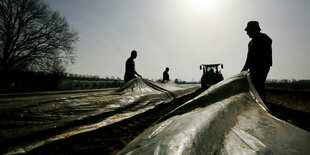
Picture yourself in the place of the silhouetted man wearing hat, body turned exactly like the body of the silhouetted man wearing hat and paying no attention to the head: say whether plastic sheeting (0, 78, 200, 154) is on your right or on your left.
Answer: on your left

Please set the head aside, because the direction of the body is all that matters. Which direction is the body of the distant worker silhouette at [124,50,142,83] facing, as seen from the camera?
to the viewer's right

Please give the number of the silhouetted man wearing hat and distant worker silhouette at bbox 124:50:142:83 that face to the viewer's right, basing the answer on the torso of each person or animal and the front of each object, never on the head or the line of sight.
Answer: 1

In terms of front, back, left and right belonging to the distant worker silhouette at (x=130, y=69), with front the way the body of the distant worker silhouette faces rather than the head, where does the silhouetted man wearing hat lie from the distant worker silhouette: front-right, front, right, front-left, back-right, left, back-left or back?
front-right

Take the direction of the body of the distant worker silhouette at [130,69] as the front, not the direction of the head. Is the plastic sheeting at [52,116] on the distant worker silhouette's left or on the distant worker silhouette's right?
on the distant worker silhouette's right

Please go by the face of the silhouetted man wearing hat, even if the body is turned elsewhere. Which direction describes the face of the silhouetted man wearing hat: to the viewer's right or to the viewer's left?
to the viewer's left

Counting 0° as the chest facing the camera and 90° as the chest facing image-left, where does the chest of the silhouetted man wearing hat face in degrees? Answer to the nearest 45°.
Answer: approximately 90°
